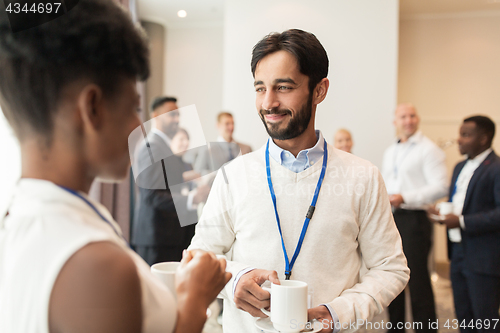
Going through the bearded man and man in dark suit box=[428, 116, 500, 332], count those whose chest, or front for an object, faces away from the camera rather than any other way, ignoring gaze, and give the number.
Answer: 0

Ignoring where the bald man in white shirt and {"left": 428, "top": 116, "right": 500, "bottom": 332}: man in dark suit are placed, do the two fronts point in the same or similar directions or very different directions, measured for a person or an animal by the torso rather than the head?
same or similar directions

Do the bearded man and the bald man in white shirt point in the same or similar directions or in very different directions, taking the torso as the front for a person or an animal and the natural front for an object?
same or similar directions

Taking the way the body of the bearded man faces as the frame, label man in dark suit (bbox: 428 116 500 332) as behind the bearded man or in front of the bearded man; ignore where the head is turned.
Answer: behind

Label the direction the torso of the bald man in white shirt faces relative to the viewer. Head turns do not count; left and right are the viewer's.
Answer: facing the viewer and to the left of the viewer

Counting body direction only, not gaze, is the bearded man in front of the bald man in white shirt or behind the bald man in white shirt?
in front

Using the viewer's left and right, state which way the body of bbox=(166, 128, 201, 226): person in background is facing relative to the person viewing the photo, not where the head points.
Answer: facing the viewer and to the right of the viewer

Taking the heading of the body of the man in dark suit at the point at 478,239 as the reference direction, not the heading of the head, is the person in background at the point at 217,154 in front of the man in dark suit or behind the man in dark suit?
in front

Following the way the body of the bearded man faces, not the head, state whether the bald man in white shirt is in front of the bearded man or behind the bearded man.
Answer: behind

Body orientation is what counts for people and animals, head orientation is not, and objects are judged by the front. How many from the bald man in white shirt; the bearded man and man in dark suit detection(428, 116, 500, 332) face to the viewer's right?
0

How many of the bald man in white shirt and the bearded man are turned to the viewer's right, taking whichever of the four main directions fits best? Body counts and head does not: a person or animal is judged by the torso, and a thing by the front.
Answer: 0

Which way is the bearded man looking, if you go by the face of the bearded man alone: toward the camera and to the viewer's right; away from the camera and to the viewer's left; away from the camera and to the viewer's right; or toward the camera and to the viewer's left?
toward the camera and to the viewer's left

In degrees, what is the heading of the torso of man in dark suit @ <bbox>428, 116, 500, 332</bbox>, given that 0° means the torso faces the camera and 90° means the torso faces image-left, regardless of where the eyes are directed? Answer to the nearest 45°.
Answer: approximately 45°

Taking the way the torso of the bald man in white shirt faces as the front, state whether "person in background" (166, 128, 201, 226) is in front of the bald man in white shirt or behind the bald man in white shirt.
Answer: in front
